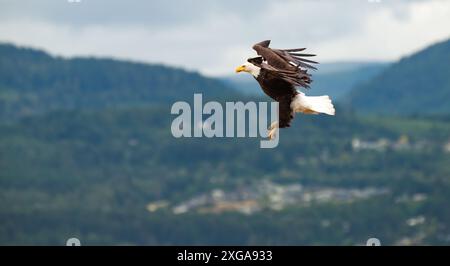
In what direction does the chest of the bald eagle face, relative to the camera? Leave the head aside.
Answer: to the viewer's left
